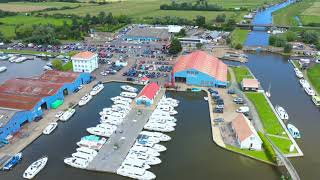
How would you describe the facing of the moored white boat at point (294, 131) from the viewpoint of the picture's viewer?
facing away from the viewer and to the left of the viewer

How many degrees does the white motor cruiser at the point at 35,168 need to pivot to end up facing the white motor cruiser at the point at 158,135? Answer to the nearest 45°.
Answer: approximately 45° to its right

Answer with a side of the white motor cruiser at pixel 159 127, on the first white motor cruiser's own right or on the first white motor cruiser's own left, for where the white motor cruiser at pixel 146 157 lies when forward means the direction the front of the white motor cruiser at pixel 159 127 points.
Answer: on the first white motor cruiser's own right

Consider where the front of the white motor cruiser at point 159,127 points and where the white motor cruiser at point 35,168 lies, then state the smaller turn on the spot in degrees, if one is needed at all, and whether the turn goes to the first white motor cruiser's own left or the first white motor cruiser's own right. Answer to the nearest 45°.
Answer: approximately 135° to the first white motor cruiser's own right

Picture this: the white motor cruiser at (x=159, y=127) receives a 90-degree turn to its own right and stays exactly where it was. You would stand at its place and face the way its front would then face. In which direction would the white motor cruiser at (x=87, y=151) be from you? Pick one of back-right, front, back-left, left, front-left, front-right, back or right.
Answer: front-right

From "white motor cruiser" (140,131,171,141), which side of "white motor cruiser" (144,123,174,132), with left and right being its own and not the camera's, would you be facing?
right

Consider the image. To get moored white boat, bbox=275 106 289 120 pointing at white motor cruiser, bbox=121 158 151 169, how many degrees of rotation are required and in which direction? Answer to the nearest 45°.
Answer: approximately 90° to its left

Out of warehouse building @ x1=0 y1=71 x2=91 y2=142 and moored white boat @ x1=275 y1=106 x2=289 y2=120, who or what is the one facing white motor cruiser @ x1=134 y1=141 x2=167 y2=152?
the warehouse building

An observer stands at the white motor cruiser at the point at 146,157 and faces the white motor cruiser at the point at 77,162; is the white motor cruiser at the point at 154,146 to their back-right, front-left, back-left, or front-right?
back-right

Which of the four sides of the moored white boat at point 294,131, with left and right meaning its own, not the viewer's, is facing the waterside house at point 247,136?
left

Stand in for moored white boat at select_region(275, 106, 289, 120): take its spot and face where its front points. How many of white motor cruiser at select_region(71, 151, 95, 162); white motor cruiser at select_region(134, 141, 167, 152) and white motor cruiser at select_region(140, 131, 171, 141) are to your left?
3

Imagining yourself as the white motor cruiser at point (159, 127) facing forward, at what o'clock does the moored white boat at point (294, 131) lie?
The moored white boat is roughly at 12 o'clock from the white motor cruiser.

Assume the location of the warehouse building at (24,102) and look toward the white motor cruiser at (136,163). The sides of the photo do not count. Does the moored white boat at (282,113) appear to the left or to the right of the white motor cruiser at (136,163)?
left

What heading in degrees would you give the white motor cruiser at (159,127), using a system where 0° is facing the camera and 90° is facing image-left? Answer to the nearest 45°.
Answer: approximately 270°

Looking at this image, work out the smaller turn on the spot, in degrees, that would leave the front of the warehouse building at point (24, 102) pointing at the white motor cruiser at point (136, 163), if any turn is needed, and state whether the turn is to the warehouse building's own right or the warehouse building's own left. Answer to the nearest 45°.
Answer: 0° — it already faces it

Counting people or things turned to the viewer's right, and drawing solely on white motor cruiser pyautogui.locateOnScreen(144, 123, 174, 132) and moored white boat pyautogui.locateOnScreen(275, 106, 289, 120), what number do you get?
1
